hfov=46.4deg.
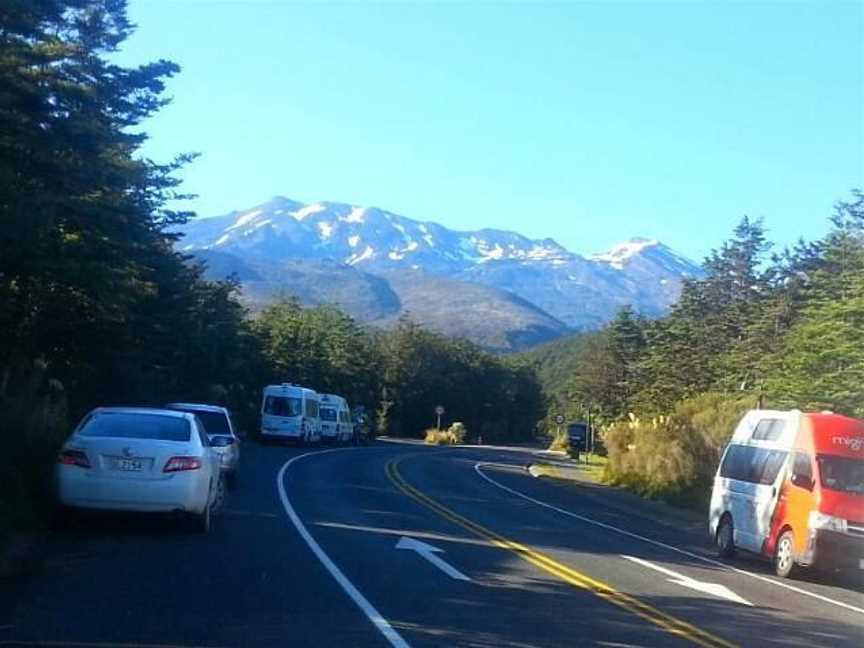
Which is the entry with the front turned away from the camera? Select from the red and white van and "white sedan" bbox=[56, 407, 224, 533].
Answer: the white sedan

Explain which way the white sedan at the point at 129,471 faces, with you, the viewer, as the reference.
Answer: facing away from the viewer

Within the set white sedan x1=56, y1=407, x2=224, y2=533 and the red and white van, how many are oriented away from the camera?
1

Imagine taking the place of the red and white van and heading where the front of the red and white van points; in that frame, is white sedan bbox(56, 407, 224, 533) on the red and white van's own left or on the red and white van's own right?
on the red and white van's own right

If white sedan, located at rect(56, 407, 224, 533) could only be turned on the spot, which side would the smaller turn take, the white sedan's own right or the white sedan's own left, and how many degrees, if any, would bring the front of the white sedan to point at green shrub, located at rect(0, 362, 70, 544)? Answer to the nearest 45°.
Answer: approximately 45° to the white sedan's own left

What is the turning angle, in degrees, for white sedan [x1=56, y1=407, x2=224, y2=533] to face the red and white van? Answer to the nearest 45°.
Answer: approximately 90° to its right

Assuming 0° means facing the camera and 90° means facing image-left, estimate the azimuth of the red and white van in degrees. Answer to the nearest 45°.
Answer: approximately 315°

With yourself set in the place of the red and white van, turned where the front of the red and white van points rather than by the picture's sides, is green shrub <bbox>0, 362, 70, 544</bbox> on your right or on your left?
on your right

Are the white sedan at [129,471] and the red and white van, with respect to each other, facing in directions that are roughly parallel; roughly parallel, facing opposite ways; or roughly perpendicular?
roughly parallel, facing opposite ways

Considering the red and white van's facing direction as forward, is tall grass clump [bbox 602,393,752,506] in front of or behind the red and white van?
behind
